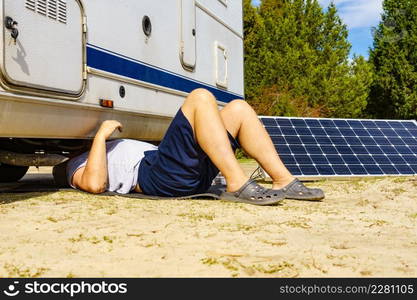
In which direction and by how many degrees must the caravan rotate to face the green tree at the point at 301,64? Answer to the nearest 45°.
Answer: approximately 180°

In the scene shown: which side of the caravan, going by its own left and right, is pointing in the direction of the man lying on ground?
left

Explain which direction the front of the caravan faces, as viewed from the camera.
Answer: facing the viewer and to the left of the viewer

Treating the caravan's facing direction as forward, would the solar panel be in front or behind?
behind
